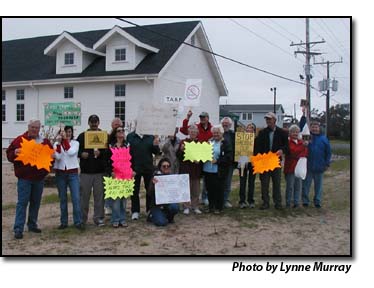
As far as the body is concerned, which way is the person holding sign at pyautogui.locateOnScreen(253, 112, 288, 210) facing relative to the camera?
toward the camera

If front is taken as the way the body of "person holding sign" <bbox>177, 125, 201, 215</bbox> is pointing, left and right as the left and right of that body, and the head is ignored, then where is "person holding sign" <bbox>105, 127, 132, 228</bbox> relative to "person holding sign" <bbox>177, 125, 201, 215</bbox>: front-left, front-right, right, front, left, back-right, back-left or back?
front-right

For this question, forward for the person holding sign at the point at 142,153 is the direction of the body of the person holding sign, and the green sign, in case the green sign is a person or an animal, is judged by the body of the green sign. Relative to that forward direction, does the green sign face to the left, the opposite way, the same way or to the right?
the same way

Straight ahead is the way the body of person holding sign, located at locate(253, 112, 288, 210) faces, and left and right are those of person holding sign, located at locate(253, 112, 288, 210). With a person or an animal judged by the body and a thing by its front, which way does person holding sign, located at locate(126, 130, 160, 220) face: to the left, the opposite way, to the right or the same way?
the same way

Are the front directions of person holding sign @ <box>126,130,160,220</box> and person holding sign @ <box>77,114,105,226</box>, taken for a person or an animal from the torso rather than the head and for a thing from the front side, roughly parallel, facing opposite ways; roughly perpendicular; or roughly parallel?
roughly parallel

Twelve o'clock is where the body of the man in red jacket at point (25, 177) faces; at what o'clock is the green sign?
The green sign is roughly at 8 o'clock from the man in red jacket.

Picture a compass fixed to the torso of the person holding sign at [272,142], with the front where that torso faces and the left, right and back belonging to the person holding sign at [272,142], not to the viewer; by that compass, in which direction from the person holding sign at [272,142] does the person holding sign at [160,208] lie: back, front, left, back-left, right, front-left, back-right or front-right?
front-right

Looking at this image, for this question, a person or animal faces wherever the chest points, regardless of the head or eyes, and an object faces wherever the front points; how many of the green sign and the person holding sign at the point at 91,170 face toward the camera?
2

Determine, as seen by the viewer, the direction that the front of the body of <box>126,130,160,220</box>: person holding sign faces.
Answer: toward the camera

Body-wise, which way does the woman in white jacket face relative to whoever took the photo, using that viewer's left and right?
facing the viewer

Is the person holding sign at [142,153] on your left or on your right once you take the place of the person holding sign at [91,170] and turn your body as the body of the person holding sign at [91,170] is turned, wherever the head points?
on your left

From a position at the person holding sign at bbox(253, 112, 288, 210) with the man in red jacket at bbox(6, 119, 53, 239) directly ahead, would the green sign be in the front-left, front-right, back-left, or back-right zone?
front-right
